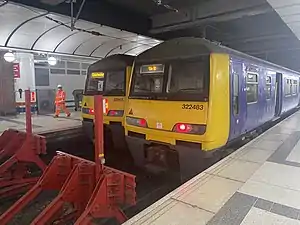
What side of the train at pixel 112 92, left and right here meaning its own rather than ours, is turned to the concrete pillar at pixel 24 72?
right

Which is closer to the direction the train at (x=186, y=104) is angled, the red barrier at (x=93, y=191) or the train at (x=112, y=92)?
the red barrier

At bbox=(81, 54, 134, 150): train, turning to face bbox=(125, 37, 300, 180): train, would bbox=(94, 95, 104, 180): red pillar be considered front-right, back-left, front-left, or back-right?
front-right

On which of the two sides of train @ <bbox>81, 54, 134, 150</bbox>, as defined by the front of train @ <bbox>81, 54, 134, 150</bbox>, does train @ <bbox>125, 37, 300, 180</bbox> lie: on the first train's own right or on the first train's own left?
on the first train's own left

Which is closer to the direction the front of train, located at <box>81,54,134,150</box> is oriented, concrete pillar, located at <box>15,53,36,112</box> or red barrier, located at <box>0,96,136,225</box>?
the red barrier

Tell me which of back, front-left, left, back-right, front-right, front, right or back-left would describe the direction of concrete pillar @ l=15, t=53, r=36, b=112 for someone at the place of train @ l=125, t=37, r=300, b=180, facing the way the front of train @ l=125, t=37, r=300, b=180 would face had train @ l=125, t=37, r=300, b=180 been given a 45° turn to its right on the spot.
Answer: front-right

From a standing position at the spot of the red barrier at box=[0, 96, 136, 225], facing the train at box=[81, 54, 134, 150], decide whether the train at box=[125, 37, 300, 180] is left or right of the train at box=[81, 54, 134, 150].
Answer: right

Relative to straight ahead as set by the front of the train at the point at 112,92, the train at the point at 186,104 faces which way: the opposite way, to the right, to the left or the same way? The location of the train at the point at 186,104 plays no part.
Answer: the same way

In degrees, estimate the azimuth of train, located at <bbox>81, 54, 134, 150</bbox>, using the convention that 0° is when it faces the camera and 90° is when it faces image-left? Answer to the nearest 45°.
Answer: approximately 45°

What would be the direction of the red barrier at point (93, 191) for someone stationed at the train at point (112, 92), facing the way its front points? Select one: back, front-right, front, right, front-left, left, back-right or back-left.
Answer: front-left

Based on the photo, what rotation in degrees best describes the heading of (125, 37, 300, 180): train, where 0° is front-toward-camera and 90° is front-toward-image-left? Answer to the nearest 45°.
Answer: approximately 45°

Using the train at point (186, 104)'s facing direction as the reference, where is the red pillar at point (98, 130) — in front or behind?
in front

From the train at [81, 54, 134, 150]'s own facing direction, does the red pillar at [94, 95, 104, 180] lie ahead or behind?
ahead

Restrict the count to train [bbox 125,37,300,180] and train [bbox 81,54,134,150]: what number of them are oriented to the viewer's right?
0
